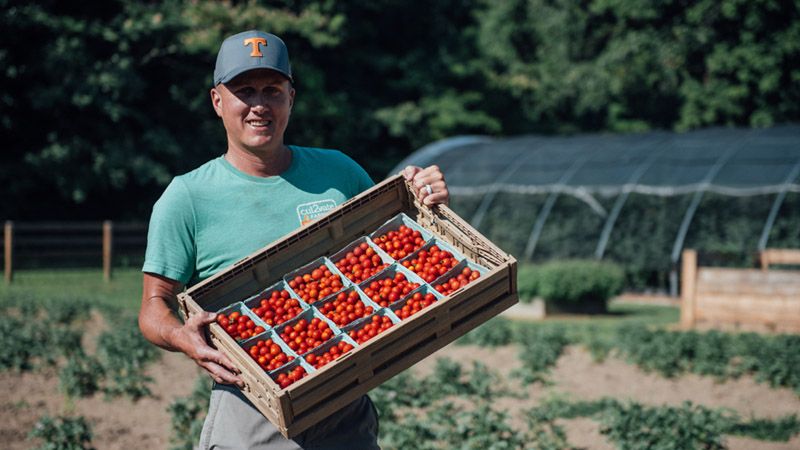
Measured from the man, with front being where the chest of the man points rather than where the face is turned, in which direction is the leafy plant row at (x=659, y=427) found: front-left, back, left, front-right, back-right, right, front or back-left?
back-left

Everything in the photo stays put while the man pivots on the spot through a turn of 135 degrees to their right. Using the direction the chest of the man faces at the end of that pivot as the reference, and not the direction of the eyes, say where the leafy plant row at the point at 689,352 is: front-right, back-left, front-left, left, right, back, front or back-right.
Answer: right

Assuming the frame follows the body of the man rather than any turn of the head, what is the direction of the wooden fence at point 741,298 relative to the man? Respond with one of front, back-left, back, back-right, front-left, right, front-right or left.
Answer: back-left

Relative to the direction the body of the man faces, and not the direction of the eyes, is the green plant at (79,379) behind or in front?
behind

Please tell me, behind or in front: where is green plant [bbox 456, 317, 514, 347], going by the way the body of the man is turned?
behind

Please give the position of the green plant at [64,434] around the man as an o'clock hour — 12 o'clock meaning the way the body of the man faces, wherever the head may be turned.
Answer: The green plant is roughly at 5 o'clock from the man.

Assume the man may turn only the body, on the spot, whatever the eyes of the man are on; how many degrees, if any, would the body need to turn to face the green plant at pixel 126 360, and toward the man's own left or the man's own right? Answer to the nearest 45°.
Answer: approximately 180°

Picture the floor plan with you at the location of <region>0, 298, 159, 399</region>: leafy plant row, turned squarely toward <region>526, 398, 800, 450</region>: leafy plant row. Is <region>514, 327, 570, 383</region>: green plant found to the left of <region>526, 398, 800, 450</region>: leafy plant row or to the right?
left

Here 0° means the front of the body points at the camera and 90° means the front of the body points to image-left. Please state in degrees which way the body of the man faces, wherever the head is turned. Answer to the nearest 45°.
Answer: approximately 0°

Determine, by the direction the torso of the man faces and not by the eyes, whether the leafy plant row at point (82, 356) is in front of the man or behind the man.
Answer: behind
